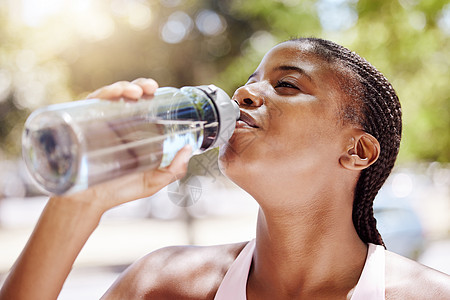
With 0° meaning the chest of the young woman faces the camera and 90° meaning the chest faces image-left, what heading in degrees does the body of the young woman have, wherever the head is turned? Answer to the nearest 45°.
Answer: approximately 45°

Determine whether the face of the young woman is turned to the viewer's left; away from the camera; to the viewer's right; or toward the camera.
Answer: to the viewer's left
